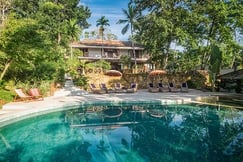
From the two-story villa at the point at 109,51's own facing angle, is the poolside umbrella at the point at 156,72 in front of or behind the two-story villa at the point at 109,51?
in front

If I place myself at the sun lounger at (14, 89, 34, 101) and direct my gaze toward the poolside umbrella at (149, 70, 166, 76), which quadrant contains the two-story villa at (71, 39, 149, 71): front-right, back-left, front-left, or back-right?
front-left

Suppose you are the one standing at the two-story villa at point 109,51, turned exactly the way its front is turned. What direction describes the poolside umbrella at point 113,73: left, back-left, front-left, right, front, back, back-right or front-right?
front

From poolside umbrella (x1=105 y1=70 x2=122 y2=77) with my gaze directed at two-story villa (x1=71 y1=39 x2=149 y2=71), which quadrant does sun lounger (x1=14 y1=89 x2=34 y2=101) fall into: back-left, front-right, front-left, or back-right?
back-left

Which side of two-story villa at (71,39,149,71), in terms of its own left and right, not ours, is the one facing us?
front

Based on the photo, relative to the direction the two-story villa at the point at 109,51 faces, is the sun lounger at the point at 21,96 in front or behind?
in front

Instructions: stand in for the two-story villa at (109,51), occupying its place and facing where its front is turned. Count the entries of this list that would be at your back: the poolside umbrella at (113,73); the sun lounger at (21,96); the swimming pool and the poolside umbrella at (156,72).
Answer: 0

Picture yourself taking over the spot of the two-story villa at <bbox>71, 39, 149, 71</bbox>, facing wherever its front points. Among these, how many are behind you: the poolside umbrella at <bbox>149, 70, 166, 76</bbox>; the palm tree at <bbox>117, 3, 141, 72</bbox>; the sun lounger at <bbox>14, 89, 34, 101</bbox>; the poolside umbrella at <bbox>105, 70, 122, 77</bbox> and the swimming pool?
0
